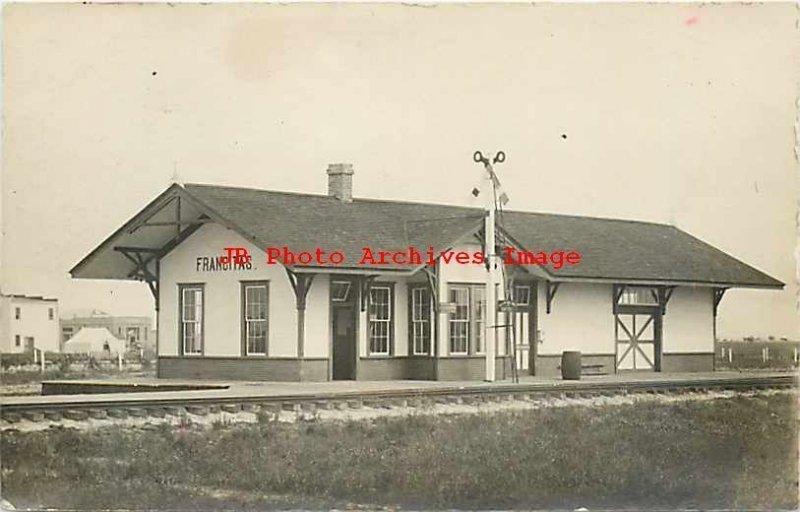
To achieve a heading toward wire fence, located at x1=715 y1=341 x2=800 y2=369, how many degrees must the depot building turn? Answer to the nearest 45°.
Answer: approximately 45° to its left

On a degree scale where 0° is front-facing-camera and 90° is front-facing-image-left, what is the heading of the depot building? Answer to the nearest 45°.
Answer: approximately 315°

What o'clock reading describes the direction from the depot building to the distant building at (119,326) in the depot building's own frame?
The distant building is roughly at 5 o'clock from the depot building.

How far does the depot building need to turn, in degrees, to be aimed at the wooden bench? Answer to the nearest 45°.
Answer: approximately 90° to its left
